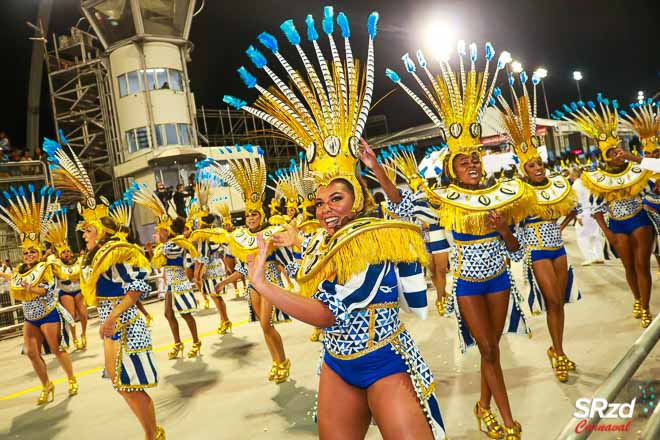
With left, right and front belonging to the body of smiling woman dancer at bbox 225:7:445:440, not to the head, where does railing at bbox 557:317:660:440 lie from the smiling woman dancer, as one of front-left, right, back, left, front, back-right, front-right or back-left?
left

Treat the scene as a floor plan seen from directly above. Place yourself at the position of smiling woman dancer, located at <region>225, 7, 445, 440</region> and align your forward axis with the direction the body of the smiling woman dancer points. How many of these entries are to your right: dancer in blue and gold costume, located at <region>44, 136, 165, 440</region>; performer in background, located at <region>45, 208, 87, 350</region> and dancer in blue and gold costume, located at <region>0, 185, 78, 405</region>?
3

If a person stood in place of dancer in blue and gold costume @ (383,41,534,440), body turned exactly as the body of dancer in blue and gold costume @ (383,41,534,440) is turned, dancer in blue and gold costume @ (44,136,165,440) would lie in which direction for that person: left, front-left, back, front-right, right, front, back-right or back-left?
right

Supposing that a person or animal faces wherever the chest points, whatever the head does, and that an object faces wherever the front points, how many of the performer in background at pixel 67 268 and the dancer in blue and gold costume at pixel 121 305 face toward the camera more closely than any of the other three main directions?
1

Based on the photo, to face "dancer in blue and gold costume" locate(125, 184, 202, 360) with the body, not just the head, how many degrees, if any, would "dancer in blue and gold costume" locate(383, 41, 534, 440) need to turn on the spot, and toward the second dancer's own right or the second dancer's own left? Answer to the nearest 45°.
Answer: approximately 135° to the second dancer's own right

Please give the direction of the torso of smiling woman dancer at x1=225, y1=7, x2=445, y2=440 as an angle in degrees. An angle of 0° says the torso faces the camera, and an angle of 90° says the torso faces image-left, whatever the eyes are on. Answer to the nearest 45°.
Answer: approximately 45°
